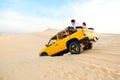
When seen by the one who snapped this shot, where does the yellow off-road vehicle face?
facing away from the viewer and to the left of the viewer
